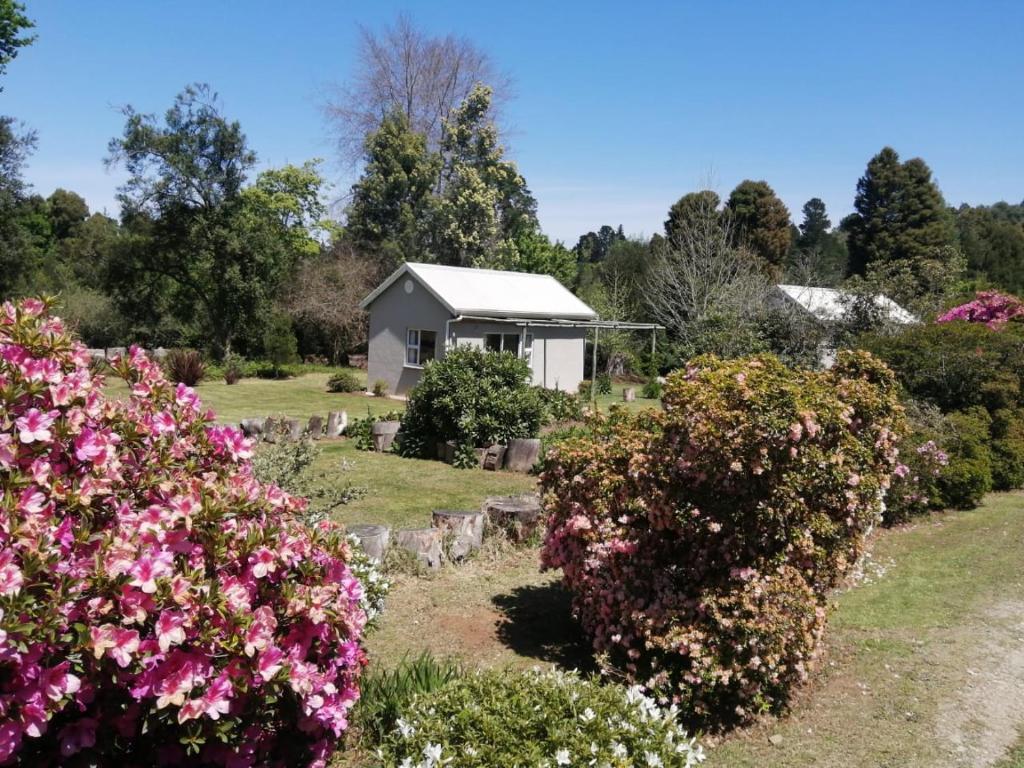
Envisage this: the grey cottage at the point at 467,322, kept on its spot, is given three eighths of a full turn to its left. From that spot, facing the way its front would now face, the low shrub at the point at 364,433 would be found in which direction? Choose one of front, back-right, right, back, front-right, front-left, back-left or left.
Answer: back

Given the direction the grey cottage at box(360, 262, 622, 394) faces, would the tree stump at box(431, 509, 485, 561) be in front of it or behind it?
in front

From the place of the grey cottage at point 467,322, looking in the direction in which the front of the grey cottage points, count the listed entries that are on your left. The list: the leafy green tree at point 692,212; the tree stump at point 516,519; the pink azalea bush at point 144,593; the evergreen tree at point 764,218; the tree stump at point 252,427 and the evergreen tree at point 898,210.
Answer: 3

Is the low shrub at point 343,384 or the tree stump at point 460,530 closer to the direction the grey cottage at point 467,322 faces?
the tree stump

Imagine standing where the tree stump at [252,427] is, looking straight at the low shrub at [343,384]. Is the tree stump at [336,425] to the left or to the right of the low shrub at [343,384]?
right

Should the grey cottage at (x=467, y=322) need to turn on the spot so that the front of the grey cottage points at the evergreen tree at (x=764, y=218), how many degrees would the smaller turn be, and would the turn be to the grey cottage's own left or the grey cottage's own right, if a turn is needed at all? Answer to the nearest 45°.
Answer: approximately 90° to the grey cottage's own left

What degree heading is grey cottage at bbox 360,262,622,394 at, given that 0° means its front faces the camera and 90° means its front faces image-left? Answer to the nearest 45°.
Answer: approximately 315°

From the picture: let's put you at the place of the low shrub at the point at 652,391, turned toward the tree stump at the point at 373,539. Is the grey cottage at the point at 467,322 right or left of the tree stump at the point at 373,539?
right

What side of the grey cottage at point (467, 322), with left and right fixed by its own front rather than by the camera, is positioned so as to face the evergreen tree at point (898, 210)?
left

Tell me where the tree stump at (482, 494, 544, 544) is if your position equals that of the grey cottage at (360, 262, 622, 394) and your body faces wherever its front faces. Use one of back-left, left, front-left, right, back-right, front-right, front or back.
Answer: front-right

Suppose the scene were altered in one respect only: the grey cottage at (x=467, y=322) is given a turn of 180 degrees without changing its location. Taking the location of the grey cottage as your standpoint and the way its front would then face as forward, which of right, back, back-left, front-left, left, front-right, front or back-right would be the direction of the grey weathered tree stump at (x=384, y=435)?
back-left

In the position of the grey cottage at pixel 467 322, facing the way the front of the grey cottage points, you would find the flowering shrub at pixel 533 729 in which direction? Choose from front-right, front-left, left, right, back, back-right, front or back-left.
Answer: front-right
